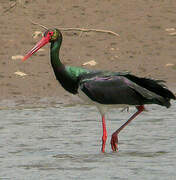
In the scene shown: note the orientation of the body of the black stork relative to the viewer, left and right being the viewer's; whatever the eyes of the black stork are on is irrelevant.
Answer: facing to the left of the viewer
